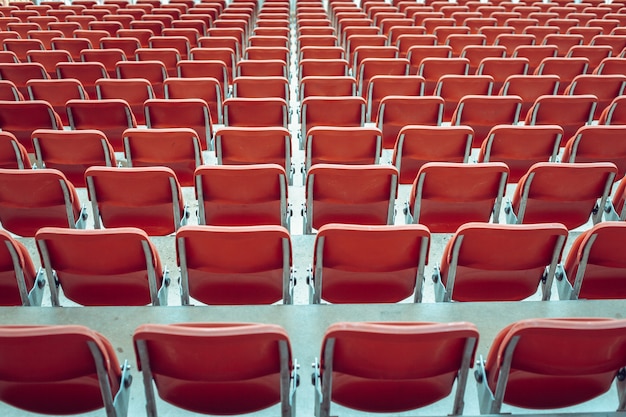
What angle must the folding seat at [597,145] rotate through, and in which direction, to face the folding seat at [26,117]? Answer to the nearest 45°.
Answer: approximately 90° to its left

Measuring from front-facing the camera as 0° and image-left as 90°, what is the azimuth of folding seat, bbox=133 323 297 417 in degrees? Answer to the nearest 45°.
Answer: approximately 180°

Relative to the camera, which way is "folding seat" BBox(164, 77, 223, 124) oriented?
away from the camera

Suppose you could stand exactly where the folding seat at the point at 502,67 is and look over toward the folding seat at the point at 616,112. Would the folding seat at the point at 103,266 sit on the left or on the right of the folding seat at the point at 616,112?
right

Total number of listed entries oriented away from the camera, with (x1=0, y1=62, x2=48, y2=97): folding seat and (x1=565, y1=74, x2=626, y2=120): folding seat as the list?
2

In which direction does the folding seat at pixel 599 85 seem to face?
away from the camera

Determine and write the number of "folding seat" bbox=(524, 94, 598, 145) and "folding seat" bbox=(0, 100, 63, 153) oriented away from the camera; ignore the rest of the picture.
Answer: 2

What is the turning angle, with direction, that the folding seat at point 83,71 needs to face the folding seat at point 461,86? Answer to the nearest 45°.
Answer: approximately 135° to its right

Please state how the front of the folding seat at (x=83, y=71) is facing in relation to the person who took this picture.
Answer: facing away from the viewer

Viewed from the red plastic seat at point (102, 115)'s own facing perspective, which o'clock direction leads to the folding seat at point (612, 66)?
The folding seat is roughly at 3 o'clock from the red plastic seat.

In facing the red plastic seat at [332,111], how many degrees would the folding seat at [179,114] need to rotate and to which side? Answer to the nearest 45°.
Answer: approximately 90° to its right

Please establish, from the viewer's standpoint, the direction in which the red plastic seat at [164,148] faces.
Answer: facing away from the viewer

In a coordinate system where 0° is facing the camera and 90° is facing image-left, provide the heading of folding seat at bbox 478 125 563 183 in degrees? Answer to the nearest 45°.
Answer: approximately 180°

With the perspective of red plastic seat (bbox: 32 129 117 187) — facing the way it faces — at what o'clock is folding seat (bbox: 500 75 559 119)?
The folding seat is roughly at 3 o'clock from the red plastic seat.

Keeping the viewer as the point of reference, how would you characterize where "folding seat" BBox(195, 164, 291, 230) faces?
facing away from the viewer

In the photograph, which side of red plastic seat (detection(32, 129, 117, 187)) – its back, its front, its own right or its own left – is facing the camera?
back
